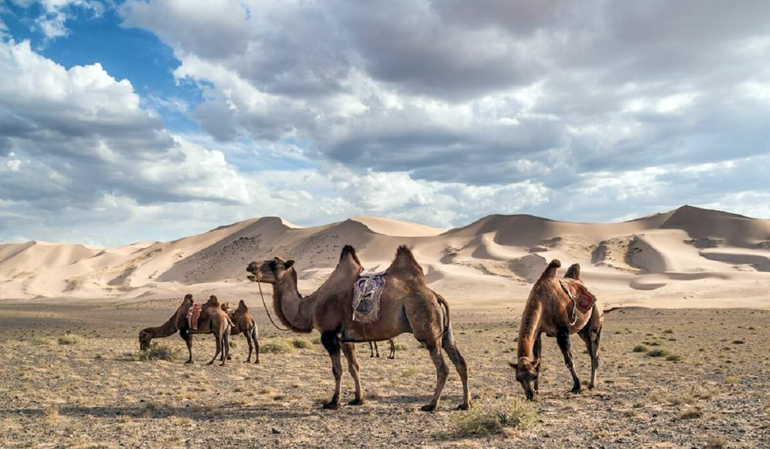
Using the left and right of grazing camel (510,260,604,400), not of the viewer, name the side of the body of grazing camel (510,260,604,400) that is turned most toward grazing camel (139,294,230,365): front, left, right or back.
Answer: right

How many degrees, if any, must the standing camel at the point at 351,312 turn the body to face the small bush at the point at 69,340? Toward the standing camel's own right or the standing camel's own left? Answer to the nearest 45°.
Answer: approximately 45° to the standing camel's own right

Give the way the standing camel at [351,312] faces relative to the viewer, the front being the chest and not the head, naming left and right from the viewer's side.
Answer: facing to the left of the viewer

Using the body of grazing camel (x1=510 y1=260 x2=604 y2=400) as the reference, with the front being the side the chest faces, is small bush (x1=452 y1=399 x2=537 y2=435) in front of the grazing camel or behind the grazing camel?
in front

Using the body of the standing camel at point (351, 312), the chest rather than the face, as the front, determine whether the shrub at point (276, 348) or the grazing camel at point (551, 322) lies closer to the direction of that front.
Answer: the shrub

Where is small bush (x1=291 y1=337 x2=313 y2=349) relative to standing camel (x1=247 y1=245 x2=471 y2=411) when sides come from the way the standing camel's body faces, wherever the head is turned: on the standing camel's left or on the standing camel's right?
on the standing camel's right

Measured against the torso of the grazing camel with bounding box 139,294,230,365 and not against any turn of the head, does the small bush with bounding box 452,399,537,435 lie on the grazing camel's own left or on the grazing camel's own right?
on the grazing camel's own left

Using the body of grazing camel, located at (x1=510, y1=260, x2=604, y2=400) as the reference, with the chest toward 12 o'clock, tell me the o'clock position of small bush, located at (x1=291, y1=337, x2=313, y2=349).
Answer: The small bush is roughly at 3 o'clock from the grazing camel.

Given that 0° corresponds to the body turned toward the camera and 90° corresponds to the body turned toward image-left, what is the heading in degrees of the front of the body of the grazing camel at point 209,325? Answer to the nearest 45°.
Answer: approximately 90°
